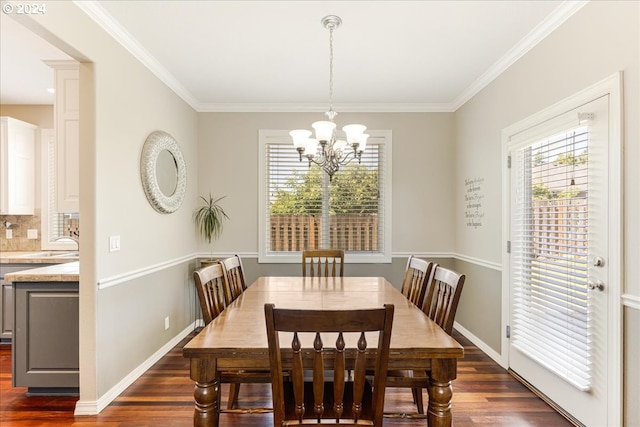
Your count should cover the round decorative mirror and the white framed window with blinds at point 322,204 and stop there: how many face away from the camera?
0

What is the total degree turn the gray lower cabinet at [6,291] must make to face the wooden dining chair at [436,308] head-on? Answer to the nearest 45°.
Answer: approximately 45° to its left

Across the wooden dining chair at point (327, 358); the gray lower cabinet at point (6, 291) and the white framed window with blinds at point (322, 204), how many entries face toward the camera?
2

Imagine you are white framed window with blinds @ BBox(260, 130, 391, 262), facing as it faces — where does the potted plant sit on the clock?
The potted plant is roughly at 3 o'clock from the white framed window with blinds.

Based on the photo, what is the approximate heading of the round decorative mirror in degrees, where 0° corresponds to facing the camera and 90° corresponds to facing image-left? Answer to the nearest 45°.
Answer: approximately 315°

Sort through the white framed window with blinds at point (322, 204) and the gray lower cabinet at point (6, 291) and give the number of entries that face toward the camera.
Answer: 2

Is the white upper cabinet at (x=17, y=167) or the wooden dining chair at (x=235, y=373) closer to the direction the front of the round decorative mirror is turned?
the wooden dining chair

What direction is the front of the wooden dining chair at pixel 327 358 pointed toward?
away from the camera

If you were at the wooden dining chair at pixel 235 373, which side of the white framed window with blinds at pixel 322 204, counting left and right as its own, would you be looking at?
front

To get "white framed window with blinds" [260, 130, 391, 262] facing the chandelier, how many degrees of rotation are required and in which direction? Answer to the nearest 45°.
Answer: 0° — it already faces it

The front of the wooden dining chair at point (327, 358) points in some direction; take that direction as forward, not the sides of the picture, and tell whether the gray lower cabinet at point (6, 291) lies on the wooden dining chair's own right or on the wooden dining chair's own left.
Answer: on the wooden dining chair's own left

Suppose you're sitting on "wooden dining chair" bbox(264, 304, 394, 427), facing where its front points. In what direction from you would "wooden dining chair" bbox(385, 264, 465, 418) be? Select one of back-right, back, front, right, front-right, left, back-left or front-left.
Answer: front-right

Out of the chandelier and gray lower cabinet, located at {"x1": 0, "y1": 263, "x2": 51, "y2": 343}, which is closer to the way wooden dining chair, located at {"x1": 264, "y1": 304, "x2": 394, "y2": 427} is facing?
the chandelier

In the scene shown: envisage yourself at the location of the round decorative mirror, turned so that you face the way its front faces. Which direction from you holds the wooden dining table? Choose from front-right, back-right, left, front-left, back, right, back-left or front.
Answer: front-right

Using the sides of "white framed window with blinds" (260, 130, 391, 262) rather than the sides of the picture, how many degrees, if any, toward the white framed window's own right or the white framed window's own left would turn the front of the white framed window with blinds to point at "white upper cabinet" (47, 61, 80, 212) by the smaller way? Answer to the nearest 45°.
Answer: approximately 45° to the white framed window's own right

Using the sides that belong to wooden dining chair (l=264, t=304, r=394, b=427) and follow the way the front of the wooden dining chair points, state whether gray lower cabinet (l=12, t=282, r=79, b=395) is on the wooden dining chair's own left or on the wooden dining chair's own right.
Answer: on the wooden dining chair's own left

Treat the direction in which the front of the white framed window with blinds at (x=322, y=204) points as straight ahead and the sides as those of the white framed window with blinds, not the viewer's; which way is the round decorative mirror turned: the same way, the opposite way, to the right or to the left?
to the left
